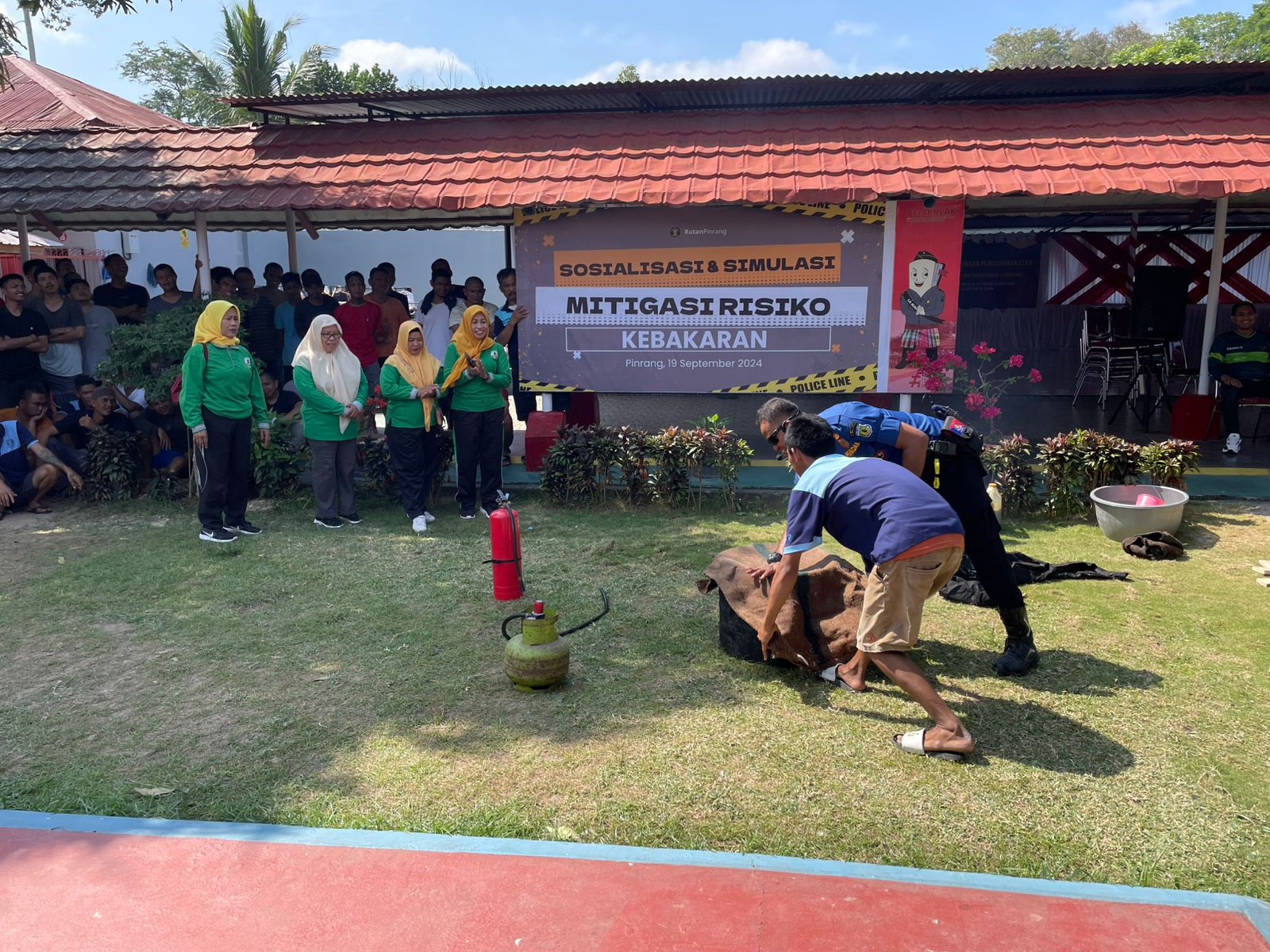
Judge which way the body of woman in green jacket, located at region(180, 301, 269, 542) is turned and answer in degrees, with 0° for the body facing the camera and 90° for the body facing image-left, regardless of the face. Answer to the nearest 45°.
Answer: approximately 315°

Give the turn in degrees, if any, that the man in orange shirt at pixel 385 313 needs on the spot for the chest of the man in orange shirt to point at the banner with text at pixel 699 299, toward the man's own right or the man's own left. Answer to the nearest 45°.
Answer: approximately 45° to the man's own left

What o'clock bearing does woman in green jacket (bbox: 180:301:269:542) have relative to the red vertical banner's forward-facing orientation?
The woman in green jacket is roughly at 2 o'clock from the red vertical banner.

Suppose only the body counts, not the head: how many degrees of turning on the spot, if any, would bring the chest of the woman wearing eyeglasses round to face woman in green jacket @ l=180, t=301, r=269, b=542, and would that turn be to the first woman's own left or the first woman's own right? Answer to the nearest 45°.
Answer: approximately 135° to the first woman's own right

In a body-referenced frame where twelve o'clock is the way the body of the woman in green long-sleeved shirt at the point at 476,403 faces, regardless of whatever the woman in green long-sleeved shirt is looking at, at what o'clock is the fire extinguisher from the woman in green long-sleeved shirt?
The fire extinguisher is roughly at 12 o'clock from the woman in green long-sleeved shirt.

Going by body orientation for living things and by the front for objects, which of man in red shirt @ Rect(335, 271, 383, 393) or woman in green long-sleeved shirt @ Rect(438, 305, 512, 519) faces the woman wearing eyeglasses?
the man in red shirt

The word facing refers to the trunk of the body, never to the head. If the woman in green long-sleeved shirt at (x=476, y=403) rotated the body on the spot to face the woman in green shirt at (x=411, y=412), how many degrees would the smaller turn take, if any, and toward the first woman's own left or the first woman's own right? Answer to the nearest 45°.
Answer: approximately 90° to the first woman's own right

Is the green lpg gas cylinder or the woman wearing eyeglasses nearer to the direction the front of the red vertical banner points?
the green lpg gas cylinder

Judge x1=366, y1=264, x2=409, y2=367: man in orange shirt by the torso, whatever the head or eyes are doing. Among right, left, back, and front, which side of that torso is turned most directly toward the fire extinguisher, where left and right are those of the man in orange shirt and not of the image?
front

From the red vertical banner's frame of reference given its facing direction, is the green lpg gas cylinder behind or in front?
in front

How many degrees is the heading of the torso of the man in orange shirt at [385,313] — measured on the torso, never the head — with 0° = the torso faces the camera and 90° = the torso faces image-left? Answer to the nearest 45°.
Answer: approximately 0°

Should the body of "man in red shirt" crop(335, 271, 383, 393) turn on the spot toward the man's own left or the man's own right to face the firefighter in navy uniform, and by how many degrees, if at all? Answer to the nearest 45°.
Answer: approximately 45° to the man's own left
